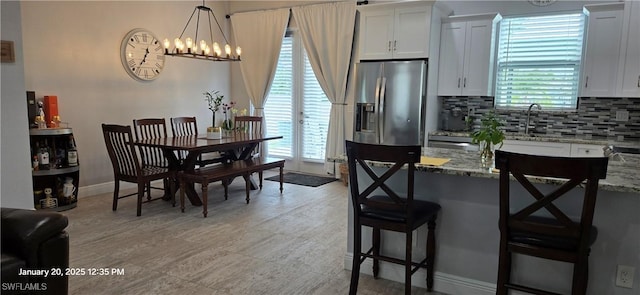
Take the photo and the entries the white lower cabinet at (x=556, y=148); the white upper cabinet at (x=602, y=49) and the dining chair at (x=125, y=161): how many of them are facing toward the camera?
2

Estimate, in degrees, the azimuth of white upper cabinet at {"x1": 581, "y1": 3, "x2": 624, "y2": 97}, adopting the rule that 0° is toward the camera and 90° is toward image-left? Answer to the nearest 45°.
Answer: approximately 0°

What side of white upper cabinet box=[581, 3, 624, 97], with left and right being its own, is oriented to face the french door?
right

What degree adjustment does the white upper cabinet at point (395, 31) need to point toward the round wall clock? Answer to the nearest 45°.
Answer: approximately 90° to its right

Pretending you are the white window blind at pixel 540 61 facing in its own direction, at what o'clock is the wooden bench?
The wooden bench is roughly at 2 o'clock from the white window blind.

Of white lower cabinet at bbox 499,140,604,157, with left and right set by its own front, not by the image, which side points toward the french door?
right

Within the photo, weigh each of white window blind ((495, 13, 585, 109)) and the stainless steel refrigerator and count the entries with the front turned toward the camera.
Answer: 2

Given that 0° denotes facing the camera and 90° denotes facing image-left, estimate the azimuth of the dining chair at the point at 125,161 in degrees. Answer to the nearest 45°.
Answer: approximately 225°

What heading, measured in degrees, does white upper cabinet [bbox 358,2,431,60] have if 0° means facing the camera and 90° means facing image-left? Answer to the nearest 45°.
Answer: approximately 0°

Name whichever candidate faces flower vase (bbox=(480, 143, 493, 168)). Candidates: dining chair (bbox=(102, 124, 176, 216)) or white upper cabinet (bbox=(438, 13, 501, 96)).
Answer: the white upper cabinet

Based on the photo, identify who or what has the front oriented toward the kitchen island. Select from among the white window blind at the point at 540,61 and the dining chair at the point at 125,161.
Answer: the white window blind
